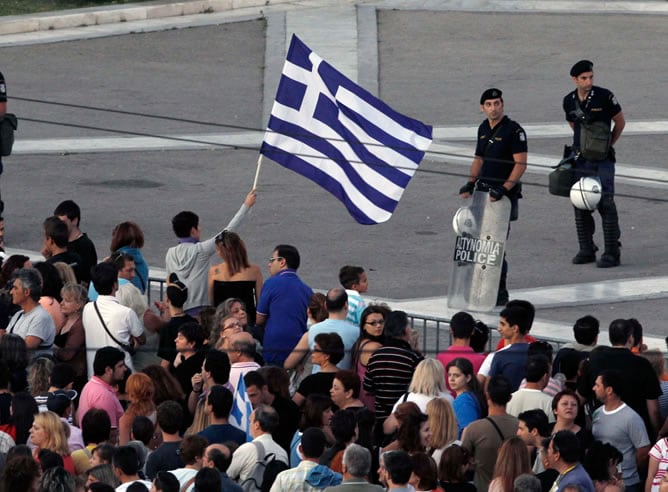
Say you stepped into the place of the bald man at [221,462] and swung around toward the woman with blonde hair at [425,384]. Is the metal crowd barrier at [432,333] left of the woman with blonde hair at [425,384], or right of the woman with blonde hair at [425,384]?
left

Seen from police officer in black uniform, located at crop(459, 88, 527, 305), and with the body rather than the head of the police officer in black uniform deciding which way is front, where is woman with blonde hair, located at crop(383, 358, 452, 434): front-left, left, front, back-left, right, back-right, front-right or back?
front-left

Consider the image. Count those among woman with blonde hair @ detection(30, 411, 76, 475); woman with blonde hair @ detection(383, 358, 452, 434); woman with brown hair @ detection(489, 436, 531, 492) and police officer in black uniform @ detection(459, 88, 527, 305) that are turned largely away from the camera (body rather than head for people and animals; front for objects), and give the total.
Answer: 2

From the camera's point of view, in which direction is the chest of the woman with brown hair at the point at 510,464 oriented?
away from the camera

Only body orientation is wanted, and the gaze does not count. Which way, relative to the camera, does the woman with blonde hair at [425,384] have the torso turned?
away from the camera

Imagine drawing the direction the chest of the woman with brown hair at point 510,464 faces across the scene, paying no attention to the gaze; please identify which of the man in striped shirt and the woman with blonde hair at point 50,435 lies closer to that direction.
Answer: the man in striped shirt

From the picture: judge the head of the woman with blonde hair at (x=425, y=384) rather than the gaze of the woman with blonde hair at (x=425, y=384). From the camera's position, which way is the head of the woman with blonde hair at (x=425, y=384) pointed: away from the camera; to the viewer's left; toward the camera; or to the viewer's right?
away from the camera

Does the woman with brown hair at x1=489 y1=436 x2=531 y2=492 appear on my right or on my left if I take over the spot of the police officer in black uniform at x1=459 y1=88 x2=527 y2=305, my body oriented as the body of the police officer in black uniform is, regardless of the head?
on my left

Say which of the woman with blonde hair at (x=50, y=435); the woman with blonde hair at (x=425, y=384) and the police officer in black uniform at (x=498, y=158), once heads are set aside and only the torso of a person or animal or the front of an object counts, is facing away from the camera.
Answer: the woman with blonde hair at (x=425, y=384)

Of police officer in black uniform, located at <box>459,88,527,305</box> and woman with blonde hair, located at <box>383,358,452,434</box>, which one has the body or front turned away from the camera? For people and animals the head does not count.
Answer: the woman with blonde hair
